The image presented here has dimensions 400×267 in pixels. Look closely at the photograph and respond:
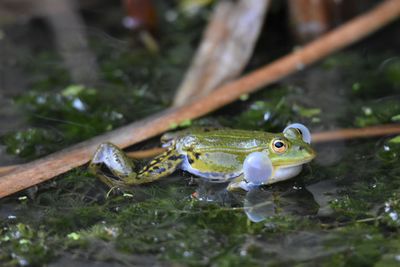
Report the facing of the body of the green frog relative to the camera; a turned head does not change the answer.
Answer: to the viewer's right
